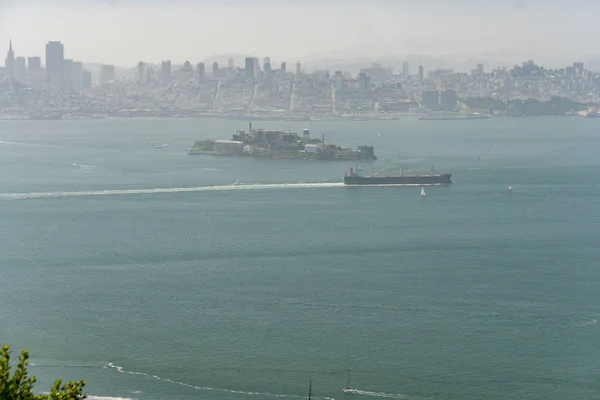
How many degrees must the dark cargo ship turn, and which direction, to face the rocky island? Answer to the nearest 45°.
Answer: approximately 135° to its left

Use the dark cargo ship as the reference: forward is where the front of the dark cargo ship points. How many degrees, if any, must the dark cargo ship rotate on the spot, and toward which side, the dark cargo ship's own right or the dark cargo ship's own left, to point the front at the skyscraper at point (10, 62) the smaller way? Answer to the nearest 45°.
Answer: approximately 135° to the dark cargo ship's own left

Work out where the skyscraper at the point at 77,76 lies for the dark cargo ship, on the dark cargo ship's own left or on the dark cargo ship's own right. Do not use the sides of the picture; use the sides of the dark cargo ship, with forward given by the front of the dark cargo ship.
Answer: on the dark cargo ship's own left

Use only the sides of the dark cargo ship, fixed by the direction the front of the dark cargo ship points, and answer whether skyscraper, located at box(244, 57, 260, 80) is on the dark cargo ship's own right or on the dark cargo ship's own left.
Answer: on the dark cargo ship's own left

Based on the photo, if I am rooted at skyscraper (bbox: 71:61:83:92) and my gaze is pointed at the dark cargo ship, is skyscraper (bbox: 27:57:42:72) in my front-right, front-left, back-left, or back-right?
back-right

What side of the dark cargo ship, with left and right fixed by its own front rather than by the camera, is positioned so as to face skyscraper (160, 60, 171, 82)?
left

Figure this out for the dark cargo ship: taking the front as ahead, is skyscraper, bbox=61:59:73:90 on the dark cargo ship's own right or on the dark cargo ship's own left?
on the dark cargo ship's own left

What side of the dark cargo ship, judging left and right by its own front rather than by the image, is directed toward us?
right

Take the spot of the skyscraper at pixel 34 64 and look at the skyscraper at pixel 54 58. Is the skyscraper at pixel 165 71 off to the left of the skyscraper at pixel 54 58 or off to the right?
left

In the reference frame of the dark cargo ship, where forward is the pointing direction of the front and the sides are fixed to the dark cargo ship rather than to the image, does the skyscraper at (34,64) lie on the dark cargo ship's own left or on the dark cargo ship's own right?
on the dark cargo ship's own left

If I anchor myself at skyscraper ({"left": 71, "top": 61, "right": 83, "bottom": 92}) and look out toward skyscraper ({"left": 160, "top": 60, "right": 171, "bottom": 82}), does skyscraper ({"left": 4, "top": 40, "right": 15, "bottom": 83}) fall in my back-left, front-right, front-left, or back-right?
back-left

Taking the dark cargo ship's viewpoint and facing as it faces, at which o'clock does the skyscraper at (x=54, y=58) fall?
The skyscraper is roughly at 8 o'clock from the dark cargo ship.
